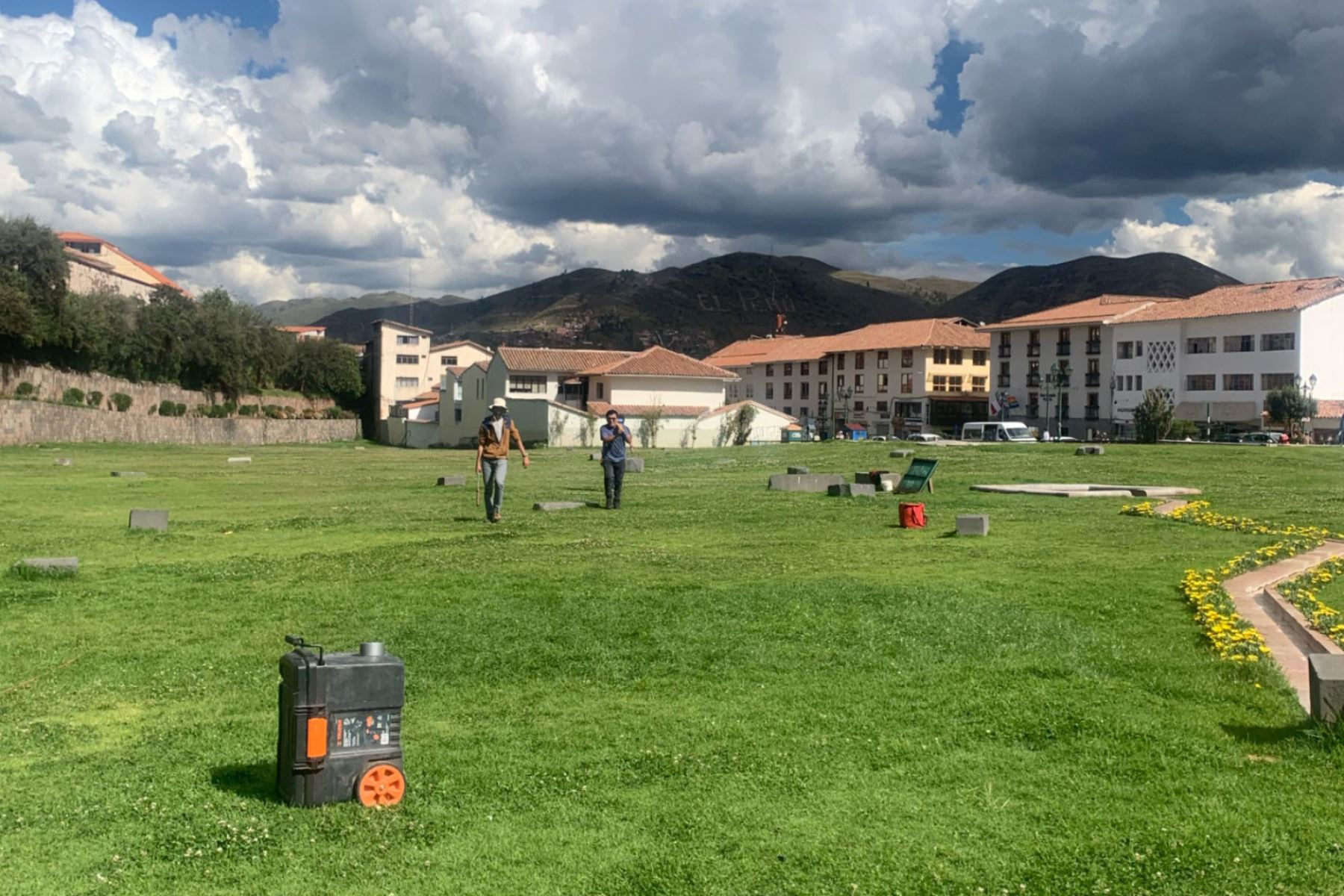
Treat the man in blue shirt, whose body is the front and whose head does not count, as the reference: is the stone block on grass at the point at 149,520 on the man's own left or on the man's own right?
on the man's own right

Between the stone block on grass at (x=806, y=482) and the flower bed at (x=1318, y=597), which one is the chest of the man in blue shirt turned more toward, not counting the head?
the flower bed

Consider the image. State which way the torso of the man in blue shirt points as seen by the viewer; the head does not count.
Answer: toward the camera

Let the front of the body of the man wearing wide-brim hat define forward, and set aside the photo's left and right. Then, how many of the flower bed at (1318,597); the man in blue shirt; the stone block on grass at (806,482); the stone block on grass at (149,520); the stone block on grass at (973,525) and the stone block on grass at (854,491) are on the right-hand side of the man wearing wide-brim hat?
1

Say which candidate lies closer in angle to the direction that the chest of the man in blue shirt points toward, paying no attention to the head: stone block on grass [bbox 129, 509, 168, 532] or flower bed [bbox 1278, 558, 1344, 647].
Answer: the flower bed

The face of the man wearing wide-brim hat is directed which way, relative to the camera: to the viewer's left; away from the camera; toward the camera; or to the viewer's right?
toward the camera

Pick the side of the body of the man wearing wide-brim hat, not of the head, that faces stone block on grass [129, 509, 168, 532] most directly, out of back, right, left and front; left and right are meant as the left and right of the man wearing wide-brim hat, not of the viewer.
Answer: right

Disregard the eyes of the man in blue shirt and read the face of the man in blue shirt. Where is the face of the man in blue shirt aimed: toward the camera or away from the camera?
toward the camera

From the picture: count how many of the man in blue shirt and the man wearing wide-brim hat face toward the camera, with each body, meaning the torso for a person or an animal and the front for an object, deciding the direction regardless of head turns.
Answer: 2

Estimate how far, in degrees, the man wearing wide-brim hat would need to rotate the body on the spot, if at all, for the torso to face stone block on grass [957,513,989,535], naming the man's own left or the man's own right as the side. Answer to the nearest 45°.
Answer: approximately 45° to the man's own left

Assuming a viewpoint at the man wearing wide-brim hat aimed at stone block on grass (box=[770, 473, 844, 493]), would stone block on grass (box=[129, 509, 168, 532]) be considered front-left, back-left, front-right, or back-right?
back-left

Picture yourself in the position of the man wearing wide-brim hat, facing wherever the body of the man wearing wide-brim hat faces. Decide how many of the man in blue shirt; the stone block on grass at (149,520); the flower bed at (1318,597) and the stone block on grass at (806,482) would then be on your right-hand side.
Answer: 1

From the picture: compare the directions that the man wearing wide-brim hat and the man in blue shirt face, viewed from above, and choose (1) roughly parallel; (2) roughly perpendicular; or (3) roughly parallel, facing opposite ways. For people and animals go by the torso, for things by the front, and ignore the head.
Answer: roughly parallel

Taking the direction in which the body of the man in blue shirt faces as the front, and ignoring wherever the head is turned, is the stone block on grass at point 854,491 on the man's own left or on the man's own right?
on the man's own left

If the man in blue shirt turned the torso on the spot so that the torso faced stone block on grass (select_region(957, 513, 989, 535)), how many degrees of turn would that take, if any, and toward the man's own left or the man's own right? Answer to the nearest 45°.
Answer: approximately 45° to the man's own left

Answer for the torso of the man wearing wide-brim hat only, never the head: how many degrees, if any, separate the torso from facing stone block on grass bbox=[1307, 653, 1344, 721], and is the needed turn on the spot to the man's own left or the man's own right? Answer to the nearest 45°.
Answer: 0° — they already face it

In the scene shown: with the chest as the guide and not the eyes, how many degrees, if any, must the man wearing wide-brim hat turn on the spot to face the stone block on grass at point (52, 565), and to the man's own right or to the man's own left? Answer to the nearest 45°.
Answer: approximately 45° to the man's own right

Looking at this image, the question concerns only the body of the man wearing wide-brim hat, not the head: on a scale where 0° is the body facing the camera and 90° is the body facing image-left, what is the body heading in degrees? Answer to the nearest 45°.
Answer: approximately 0°

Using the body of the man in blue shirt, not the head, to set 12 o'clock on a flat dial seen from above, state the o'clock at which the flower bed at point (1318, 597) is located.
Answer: The flower bed is roughly at 11 o'clock from the man in blue shirt.
